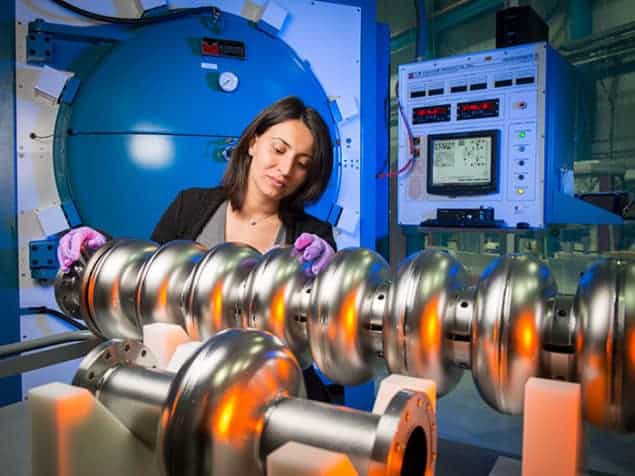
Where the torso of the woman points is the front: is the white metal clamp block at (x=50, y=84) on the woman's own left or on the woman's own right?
on the woman's own right

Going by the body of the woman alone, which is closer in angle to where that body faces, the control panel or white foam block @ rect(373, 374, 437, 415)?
the white foam block

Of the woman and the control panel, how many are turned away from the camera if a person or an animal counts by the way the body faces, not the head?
0

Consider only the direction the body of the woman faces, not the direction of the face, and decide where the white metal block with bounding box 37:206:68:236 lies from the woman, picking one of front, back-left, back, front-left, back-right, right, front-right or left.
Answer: right

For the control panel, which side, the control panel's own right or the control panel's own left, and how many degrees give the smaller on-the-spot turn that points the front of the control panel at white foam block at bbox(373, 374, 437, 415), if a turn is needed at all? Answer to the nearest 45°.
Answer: approximately 45° to the control panel's own left

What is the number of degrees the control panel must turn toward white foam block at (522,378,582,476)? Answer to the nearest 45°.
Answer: approximately 45° to its left

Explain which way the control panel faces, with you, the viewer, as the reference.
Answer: facing the viewer and to the left of the viewer

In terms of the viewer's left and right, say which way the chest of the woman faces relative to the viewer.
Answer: facing the viewer

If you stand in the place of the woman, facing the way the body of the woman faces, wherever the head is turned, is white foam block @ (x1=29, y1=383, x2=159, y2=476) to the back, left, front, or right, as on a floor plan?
front

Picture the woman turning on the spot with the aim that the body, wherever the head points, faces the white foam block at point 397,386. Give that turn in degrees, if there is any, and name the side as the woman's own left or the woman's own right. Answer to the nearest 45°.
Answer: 0° — they already face it

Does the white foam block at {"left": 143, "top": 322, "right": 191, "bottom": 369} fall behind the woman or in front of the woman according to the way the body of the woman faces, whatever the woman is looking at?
in front

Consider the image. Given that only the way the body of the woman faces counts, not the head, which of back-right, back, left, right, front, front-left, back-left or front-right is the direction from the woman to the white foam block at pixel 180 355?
front
